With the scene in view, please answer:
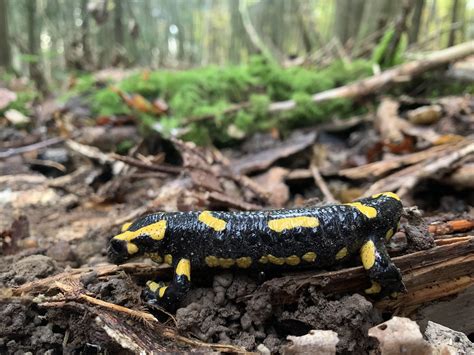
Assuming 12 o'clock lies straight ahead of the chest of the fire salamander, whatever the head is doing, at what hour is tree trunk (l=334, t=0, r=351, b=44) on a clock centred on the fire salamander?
The tree trunk is roughly at 4 o'clock from the fire salamander.

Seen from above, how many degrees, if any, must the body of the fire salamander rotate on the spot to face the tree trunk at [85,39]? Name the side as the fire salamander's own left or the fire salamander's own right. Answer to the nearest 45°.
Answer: approximately 45° to the fire salamander's own right

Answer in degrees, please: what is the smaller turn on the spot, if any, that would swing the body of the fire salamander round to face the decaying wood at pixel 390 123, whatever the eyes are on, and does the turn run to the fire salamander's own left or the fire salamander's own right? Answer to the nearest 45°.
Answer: approximately 135° to the fire salamander's own right

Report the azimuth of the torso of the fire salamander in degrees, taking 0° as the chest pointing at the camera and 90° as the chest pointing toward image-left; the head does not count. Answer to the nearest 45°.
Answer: approximately 90°

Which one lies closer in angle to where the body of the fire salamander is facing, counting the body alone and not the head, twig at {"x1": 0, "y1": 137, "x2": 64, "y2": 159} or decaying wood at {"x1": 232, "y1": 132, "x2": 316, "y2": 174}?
the twig

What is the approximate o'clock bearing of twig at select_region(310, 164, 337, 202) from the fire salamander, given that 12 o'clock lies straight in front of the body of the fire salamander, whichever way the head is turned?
The twig is roughly at 4 o'clock from the fire salamander.

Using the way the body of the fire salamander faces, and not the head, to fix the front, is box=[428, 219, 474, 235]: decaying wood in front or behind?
behind
